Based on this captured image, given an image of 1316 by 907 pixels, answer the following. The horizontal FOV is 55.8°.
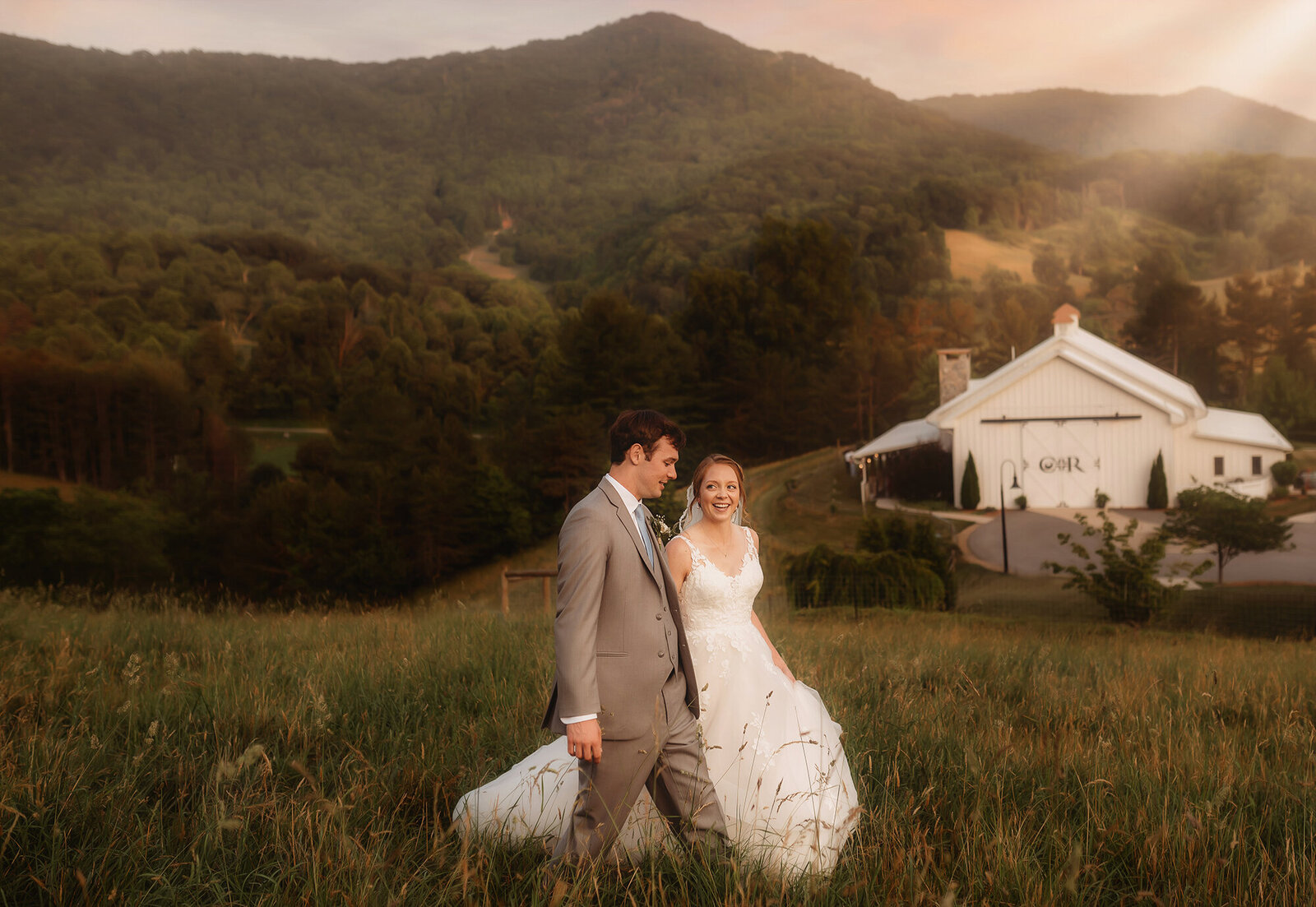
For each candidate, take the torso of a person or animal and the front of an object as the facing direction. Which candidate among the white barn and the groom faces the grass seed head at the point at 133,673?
the white barn

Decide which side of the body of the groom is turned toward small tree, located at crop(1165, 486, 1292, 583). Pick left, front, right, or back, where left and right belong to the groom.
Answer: left

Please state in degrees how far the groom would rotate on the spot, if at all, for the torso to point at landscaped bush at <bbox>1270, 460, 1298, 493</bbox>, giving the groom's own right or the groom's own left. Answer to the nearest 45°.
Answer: approximately 90° to the groom's own left

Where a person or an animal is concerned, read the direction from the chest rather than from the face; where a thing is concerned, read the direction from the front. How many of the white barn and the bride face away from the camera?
0

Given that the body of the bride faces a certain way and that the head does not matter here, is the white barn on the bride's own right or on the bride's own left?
on the bride's own left

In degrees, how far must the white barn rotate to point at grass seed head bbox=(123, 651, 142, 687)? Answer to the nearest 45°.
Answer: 0° — it already faces it

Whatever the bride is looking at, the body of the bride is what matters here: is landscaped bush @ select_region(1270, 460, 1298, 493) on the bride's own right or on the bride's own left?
on the bride's own left

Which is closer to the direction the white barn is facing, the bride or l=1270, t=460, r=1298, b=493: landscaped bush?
the bride

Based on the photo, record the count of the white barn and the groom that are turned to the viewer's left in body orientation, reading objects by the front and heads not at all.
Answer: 0

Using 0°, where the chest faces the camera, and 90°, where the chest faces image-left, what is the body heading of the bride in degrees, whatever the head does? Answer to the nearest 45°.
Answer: approximately 315°

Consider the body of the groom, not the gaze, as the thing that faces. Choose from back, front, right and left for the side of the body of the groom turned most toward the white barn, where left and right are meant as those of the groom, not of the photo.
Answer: left

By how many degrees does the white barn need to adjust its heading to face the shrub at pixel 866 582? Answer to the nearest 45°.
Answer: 0° — it already faces it
